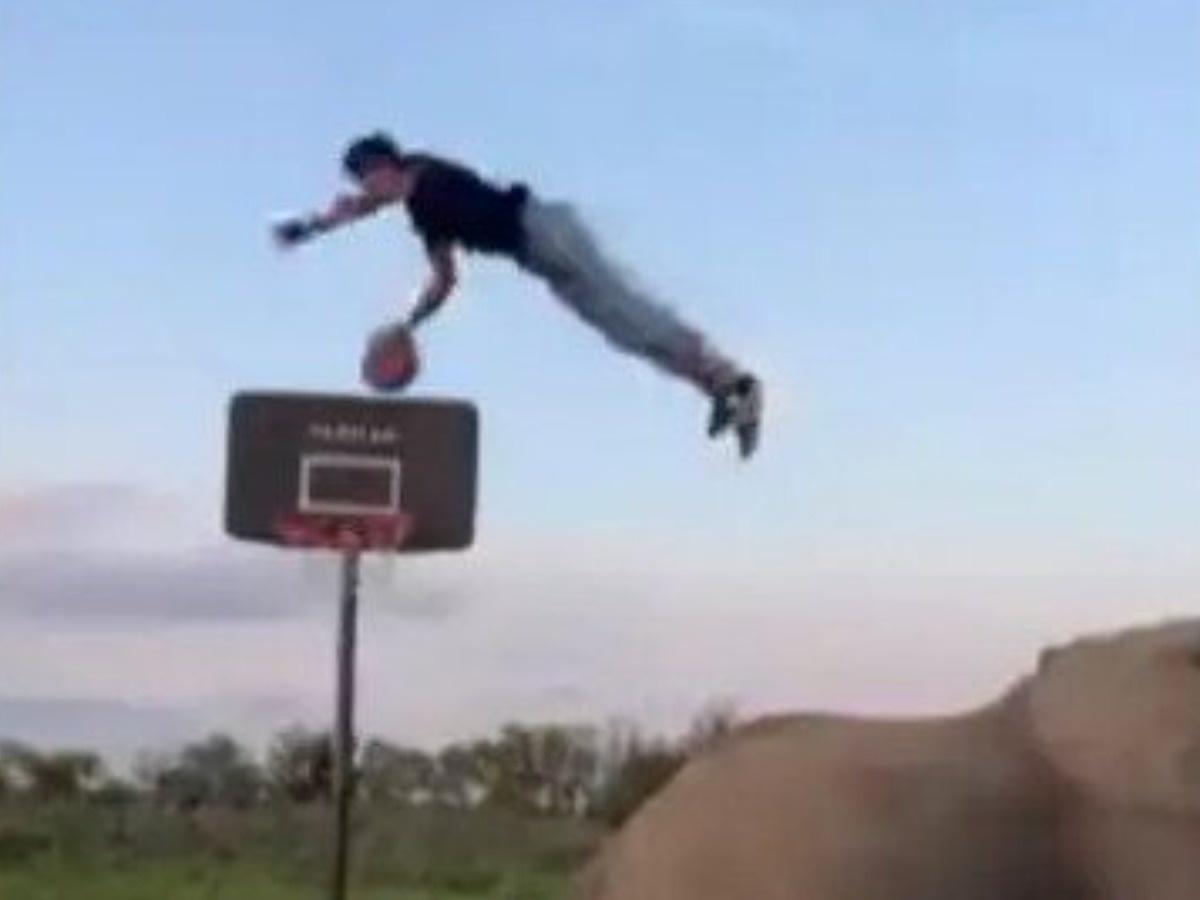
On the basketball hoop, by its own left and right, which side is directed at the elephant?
front

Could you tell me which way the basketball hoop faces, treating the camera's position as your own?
facing the viewer
